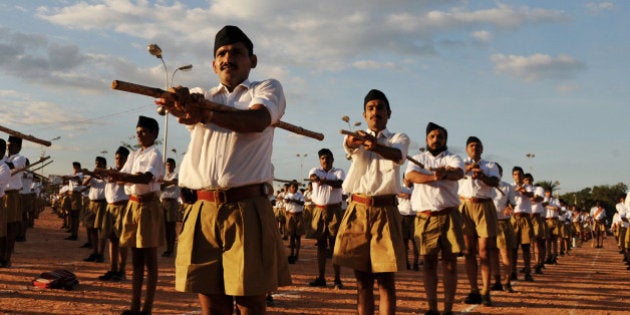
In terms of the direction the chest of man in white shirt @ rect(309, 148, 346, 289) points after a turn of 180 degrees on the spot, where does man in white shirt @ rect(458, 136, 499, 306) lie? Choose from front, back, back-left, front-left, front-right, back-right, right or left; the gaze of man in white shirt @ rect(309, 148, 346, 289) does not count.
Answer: back-right

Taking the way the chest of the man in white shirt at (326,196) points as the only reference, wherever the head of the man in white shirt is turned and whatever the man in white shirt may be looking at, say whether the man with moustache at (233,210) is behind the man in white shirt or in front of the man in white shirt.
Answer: in front

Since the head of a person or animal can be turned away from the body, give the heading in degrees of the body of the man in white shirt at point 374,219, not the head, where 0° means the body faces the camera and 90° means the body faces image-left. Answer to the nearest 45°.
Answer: approximately 0°

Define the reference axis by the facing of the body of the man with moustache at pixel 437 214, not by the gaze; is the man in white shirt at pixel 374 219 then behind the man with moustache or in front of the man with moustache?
in front

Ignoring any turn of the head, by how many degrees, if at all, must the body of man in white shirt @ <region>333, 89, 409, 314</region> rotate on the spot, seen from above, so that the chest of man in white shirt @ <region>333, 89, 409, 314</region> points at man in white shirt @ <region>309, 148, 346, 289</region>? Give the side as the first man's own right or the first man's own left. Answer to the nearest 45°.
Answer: approximately 180°

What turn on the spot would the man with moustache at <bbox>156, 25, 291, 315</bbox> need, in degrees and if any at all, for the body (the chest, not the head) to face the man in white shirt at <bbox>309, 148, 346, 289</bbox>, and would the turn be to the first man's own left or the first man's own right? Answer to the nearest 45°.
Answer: approximately 135° to the first man's own right

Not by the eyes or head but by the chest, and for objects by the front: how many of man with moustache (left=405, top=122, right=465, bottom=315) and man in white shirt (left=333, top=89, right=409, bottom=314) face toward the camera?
2

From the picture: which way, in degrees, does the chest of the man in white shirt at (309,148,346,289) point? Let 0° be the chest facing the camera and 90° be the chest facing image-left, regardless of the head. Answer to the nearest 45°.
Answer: approximately 0°

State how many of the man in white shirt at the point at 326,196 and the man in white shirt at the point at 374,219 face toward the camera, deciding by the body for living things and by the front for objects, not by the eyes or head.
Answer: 2

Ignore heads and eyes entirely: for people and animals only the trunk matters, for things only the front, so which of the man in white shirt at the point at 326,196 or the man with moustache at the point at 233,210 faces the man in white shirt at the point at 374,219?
the man in white shirt at the point at 326,196
